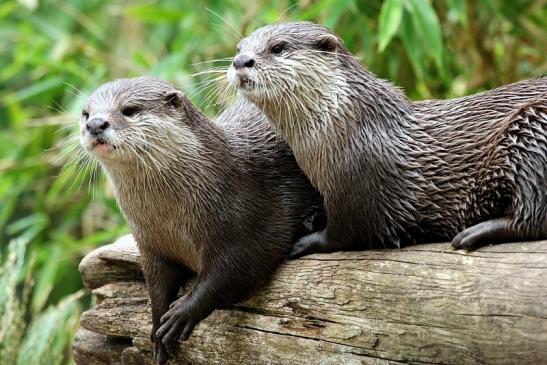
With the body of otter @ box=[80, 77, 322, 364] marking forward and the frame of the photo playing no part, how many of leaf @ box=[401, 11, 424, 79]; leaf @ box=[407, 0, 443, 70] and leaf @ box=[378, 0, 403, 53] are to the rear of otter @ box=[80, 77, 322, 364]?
3

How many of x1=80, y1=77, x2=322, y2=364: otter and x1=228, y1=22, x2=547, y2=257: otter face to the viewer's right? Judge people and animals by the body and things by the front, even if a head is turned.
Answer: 0

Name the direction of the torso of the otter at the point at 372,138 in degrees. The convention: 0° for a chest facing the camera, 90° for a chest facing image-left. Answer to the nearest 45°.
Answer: approximately 90°

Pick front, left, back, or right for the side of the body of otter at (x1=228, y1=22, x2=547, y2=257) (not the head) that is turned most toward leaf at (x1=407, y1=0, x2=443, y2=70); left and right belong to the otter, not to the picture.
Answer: right

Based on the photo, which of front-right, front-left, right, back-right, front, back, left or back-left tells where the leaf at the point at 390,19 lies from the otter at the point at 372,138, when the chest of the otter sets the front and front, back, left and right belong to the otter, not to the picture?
right

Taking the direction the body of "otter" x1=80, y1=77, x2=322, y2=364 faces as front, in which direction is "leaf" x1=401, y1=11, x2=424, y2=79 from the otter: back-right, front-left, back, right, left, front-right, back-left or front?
back

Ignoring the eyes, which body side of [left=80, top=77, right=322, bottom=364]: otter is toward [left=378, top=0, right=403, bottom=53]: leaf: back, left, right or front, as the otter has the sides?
back

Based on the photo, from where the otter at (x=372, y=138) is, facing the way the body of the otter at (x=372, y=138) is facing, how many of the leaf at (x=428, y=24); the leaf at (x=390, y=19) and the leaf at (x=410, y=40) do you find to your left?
0

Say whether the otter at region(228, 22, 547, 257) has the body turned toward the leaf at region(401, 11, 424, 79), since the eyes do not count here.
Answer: no

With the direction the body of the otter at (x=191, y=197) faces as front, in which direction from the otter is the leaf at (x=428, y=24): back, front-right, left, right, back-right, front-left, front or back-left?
back
